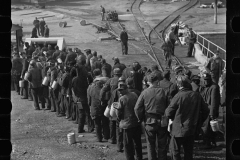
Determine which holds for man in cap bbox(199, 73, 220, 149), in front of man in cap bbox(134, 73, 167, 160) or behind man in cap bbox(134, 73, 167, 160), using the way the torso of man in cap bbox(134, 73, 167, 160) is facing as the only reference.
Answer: in front

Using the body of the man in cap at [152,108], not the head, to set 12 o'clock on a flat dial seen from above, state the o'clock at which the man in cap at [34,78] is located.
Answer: the man in cap at [34,78] is roughly at 11 o'clock from the man in cap at [152,108].

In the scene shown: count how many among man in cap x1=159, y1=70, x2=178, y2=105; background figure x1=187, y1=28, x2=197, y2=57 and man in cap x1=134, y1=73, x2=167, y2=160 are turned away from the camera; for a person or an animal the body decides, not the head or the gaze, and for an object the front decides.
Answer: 2

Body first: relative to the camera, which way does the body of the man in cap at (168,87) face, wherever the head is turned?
away from the camera

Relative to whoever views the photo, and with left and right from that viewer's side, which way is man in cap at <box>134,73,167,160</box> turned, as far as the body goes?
facing away from the viewer

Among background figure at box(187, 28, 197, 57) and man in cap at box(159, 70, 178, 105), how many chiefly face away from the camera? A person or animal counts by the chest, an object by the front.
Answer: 1

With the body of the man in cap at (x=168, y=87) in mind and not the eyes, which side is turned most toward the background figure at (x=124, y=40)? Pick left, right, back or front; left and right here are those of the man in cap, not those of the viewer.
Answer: front
